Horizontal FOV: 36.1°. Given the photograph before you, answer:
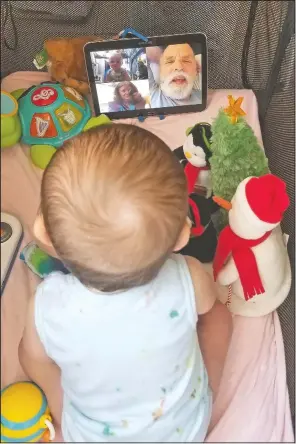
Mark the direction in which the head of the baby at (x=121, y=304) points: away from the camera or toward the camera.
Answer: away from the camera

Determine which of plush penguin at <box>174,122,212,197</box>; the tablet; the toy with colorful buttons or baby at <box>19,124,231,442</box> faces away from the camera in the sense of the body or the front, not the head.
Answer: the baby

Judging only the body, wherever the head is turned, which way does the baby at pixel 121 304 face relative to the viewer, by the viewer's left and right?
facing away from the viewer
